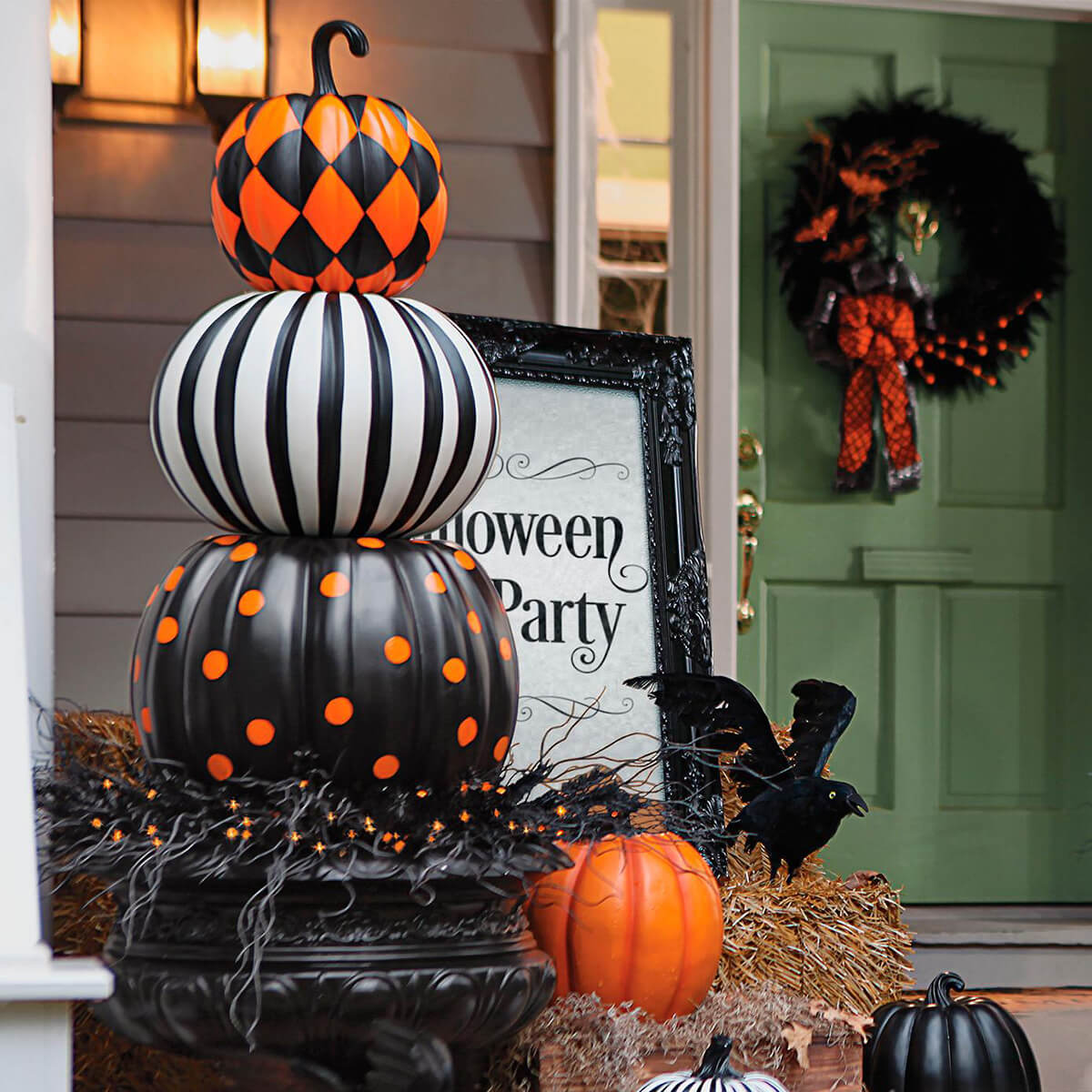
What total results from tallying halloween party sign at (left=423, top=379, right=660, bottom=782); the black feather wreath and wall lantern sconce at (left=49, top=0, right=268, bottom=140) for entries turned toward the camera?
3

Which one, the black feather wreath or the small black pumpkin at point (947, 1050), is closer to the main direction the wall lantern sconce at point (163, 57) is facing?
the small black pumpkin

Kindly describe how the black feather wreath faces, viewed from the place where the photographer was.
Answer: facing the viewer

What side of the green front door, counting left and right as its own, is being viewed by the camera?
front

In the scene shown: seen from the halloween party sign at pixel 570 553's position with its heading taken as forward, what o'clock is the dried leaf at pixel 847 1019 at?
The dried leaf is roughly at 11 o'clock from the halloween party sign.

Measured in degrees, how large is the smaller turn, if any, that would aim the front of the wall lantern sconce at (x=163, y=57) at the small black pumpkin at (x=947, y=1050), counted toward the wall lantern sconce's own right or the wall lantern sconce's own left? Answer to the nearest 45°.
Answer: approximately 45° to the wall lantern sconce's own left

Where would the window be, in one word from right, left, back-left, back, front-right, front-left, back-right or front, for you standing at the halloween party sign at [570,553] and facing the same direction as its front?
back

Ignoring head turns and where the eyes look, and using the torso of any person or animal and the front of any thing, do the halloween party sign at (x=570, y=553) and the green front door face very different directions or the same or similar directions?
same or similar directions

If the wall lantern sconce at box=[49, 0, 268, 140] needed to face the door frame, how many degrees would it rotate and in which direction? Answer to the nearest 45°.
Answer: approximately 90° to its left

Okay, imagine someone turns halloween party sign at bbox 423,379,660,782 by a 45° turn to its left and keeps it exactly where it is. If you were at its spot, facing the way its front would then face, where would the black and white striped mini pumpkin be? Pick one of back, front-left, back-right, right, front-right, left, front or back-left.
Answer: front-right

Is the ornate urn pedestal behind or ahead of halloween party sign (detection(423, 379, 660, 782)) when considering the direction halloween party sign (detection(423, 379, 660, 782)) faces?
ahead

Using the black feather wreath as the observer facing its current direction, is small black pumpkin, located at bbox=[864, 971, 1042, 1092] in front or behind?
in front

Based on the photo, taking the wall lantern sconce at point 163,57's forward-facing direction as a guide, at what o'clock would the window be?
The window is roughly at 9 o'clock from the wall lantern sconce.

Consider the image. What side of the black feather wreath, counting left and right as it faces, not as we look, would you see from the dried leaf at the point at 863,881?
front

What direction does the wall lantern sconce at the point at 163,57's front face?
toward the camera
